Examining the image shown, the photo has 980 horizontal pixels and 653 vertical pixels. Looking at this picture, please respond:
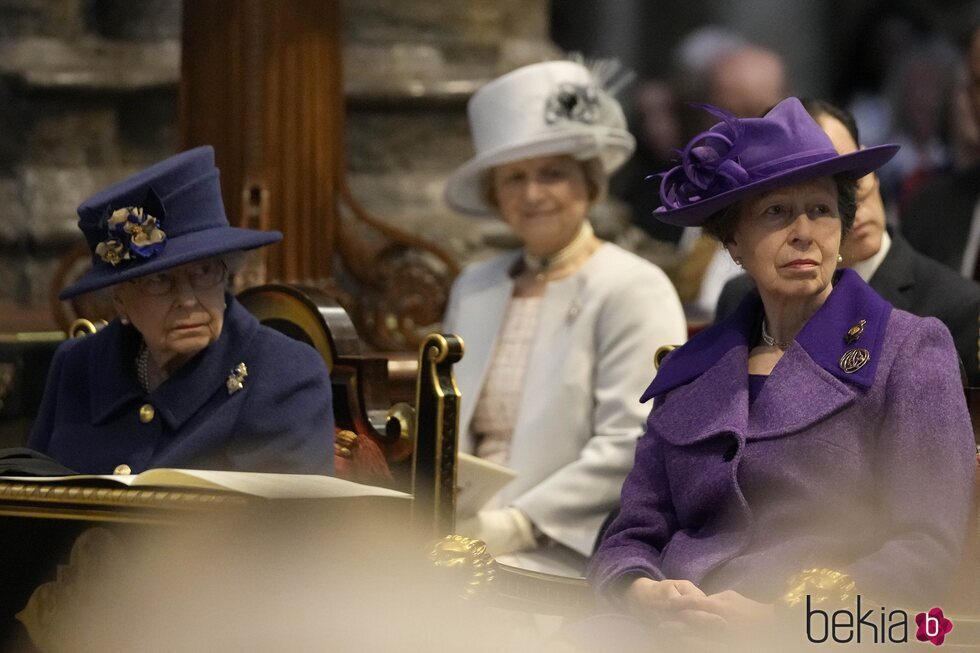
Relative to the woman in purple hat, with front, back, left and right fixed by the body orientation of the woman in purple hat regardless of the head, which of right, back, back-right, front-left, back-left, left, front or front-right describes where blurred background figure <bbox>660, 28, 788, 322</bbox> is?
back-right

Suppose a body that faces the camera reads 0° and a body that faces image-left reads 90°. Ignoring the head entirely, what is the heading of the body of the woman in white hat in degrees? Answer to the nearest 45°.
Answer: approximately 45°

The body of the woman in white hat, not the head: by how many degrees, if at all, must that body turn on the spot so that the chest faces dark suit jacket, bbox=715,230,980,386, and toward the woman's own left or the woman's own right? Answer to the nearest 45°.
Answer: approximately 90° to the woman's own left

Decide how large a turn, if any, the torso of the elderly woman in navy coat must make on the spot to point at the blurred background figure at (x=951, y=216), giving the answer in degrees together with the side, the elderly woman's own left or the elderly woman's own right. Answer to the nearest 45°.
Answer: approximately 180°

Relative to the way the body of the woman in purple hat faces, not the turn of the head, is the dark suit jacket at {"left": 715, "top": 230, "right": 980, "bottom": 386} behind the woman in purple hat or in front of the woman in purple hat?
behind

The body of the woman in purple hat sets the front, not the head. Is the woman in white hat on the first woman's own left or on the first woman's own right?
on the first woman's own right

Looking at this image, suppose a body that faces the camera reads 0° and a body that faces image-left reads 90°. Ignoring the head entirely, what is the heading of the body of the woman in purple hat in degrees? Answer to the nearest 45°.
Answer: approximately 45°
